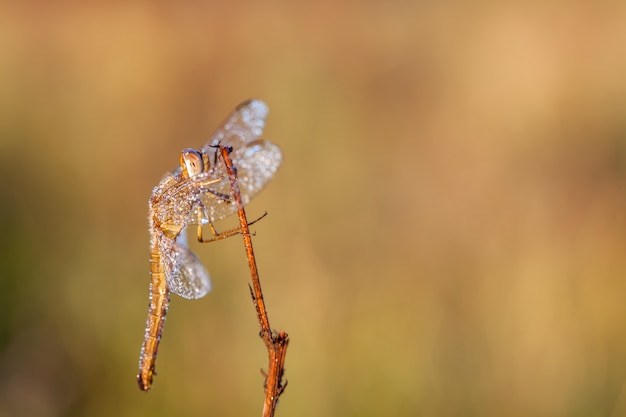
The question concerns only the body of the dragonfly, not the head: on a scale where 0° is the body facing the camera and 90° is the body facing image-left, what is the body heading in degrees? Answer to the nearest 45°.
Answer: approximately 270°
